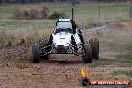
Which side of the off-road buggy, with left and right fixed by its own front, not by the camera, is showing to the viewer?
front
